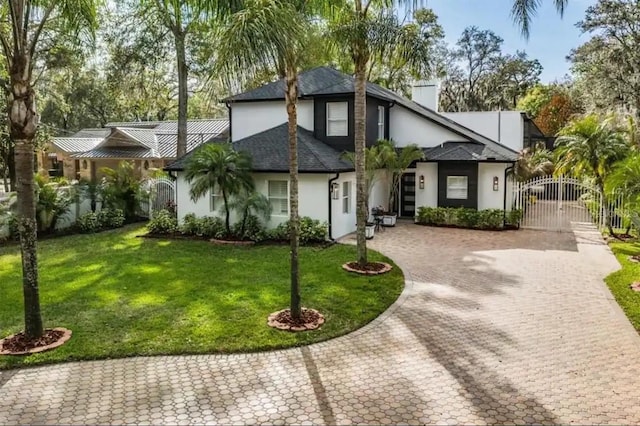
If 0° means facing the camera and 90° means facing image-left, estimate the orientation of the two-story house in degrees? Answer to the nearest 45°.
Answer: approximately 0°

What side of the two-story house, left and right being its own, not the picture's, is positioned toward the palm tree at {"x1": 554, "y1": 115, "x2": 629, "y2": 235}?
left

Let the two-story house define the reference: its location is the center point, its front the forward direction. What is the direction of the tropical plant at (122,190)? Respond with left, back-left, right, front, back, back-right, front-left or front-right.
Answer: right

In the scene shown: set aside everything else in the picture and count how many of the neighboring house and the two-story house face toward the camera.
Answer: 2

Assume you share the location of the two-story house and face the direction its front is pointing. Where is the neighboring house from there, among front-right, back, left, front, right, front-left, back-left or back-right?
back-right

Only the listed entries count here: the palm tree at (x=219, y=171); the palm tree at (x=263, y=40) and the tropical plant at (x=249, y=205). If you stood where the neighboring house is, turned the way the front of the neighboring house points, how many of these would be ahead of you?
3

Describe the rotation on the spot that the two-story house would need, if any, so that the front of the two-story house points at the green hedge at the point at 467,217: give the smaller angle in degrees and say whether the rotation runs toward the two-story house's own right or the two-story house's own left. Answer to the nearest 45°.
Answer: approximately 90° to the two-story house's own left

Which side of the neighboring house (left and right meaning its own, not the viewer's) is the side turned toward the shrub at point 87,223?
front

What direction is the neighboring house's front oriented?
toward the camera

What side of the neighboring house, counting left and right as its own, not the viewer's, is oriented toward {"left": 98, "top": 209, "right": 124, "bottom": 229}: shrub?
front

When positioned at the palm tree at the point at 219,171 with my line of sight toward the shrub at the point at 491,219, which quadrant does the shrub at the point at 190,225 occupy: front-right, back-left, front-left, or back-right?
back-left

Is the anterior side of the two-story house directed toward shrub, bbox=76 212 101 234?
no

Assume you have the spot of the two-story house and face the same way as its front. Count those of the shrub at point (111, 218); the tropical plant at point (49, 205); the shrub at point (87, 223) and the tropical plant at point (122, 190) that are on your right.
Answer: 4

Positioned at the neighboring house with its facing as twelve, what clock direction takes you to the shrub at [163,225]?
The shrub is roughly at 12 o'clock from the neighboring house.

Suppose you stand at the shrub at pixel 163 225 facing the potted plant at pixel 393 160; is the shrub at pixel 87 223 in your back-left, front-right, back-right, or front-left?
back-left

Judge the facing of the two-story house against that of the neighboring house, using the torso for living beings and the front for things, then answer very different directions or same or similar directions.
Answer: same or similar directions

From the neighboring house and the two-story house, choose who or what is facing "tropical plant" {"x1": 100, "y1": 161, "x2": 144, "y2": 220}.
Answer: the neighboring house
